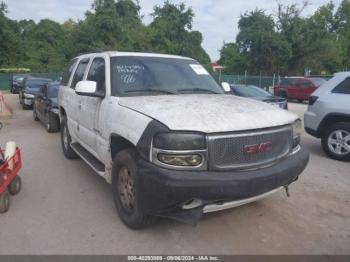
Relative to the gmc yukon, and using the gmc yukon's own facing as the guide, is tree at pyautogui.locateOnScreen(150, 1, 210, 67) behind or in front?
behind

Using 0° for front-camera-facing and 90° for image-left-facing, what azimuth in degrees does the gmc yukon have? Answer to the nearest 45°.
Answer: approximately 315°

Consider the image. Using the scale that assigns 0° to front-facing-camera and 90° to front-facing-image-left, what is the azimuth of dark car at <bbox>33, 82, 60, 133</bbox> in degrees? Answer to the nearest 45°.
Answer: approximately 315°

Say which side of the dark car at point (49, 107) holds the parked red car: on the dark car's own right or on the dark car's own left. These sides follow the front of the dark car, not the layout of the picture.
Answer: on the dark car's own left

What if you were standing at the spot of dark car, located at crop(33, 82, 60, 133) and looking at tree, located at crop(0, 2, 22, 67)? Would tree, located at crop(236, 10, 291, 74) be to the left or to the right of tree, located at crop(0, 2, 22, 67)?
right

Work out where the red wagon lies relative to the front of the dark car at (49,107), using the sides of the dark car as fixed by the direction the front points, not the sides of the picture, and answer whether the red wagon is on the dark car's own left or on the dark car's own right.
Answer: on the dark car's own right

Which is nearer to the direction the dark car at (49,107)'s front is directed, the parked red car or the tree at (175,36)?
the parked red car
